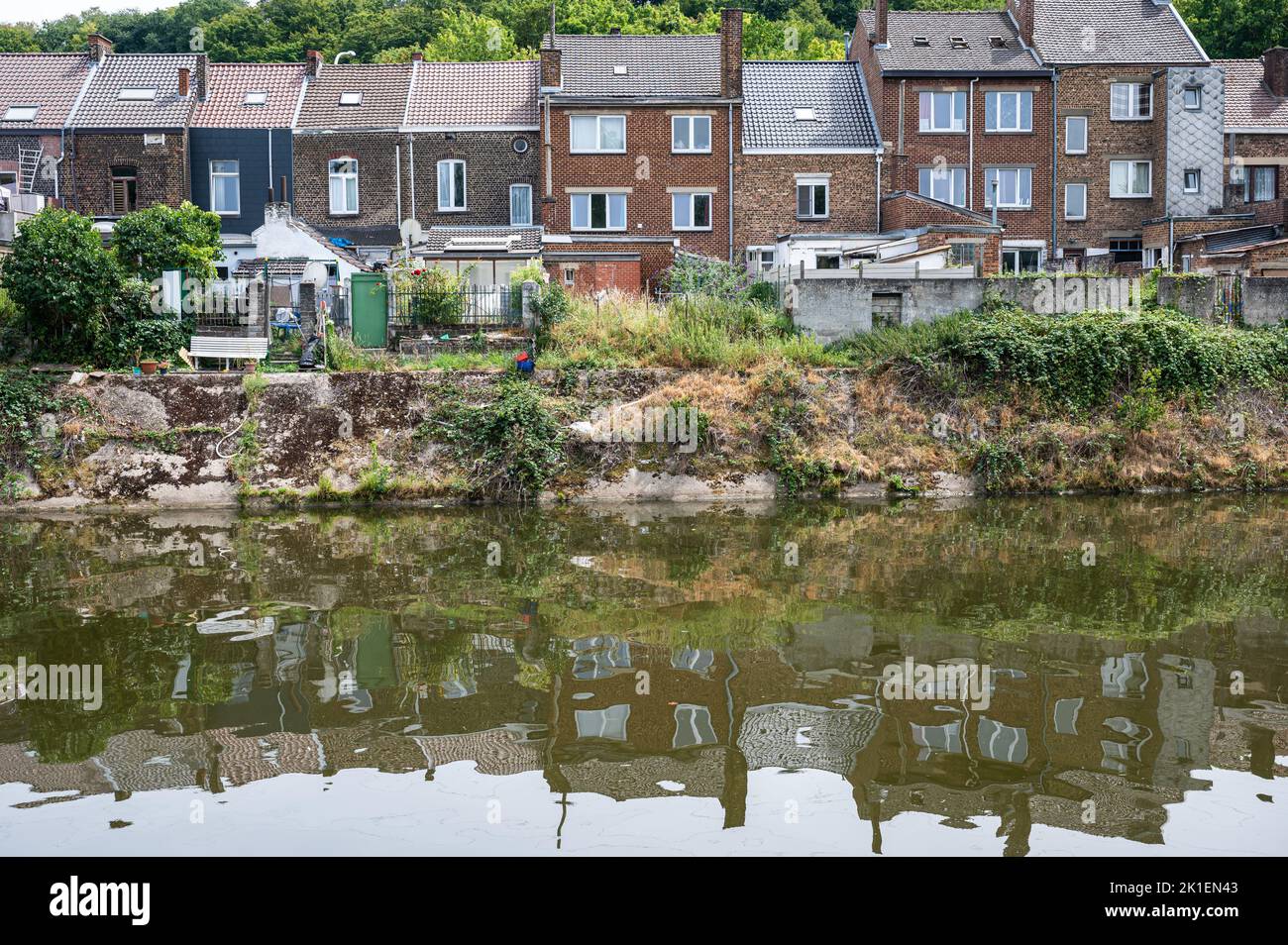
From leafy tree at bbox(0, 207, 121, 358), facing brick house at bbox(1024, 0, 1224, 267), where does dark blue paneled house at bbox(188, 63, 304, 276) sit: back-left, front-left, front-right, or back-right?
front-left

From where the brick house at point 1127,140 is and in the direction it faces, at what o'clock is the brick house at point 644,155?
the brick house at point 644,155 is roughly at 8 o'clock from the brick house at point 1127,140.

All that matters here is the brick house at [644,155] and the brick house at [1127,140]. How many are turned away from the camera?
2

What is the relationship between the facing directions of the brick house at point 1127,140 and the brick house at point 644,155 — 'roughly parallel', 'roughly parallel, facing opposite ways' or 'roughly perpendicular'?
roughly parallel

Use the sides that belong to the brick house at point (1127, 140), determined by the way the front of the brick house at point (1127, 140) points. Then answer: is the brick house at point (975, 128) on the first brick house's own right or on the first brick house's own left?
on the first brick house's own left

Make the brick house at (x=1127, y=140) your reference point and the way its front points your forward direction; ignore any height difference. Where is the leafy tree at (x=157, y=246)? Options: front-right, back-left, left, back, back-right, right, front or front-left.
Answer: back-left

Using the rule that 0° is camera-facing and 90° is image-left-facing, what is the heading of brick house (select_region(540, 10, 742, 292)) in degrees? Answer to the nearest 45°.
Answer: approximately 180°

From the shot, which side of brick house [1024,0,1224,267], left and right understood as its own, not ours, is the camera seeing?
back

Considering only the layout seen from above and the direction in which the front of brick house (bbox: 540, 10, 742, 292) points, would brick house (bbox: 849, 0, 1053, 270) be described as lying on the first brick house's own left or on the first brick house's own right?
on the first brick house's own right

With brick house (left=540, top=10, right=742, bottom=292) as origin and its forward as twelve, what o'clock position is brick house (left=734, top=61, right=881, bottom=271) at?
brick house (left=734, top=61, right=881, bottom=271) is roughly at 3 o'clock from brick house (left=540, top=10, right=742, bottom=292).
